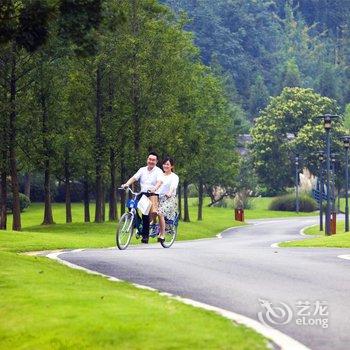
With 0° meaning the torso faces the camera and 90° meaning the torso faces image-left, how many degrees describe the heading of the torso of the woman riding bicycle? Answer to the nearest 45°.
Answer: approximately 45°
